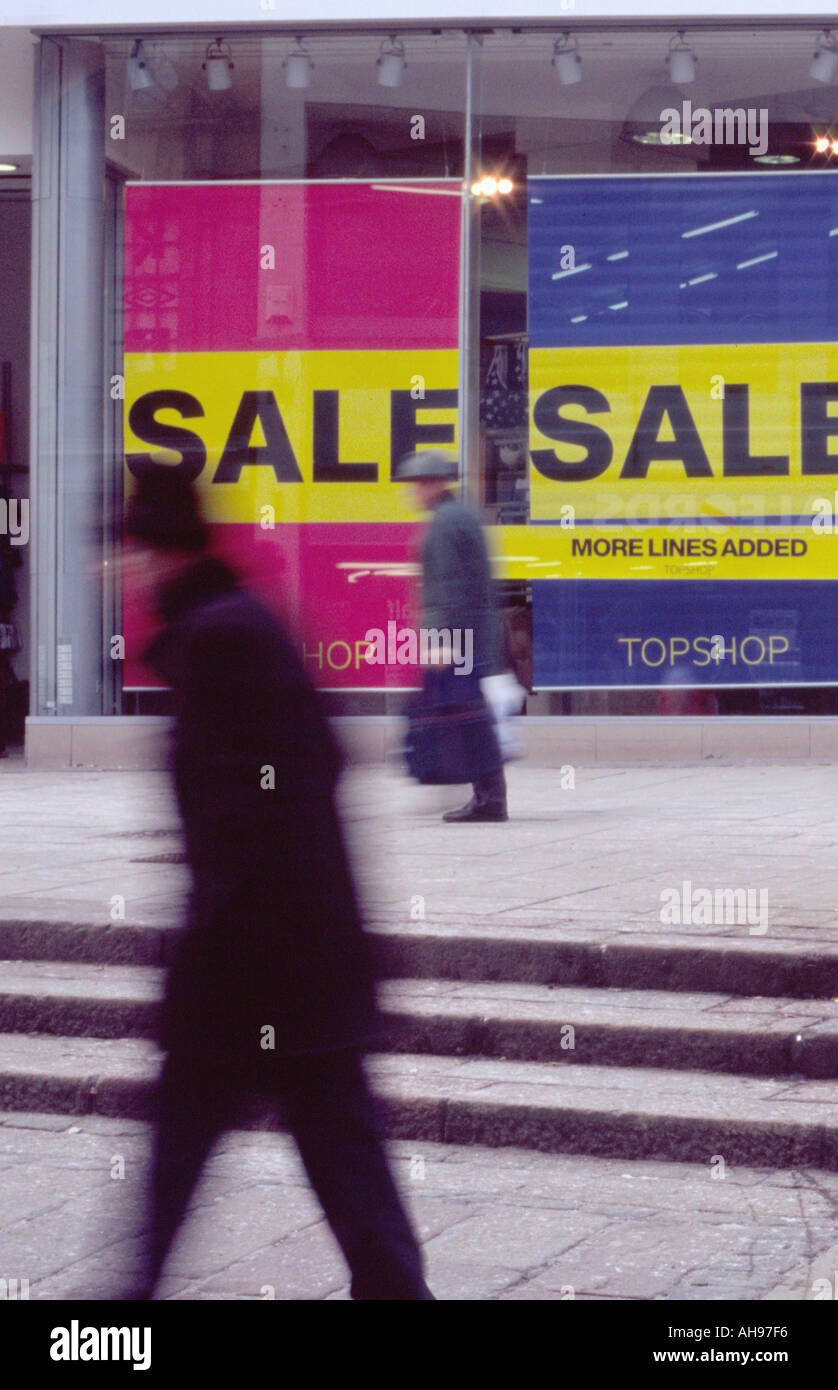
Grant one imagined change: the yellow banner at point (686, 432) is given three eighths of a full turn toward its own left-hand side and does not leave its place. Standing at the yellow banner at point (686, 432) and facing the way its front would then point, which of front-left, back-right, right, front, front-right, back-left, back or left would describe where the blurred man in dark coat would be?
back-right

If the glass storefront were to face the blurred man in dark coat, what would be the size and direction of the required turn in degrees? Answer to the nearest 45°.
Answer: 0° — it already faces them

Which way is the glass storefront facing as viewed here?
toward the camera

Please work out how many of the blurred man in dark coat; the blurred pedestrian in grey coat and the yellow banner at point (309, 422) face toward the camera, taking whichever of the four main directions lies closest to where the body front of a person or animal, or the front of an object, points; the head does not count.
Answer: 1

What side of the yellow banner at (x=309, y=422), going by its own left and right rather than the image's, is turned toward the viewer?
front

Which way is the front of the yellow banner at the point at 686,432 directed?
toward the camera

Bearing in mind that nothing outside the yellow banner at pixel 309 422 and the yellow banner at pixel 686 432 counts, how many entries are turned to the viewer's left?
0

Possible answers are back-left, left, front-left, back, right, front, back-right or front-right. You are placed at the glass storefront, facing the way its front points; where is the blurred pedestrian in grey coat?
front

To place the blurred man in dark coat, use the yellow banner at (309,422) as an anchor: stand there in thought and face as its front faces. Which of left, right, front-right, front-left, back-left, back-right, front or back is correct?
front

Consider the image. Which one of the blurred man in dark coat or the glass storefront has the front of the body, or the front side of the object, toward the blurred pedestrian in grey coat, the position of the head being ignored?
the glass storefront

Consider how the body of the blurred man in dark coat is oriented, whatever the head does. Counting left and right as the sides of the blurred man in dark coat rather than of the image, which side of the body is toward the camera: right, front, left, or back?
left
